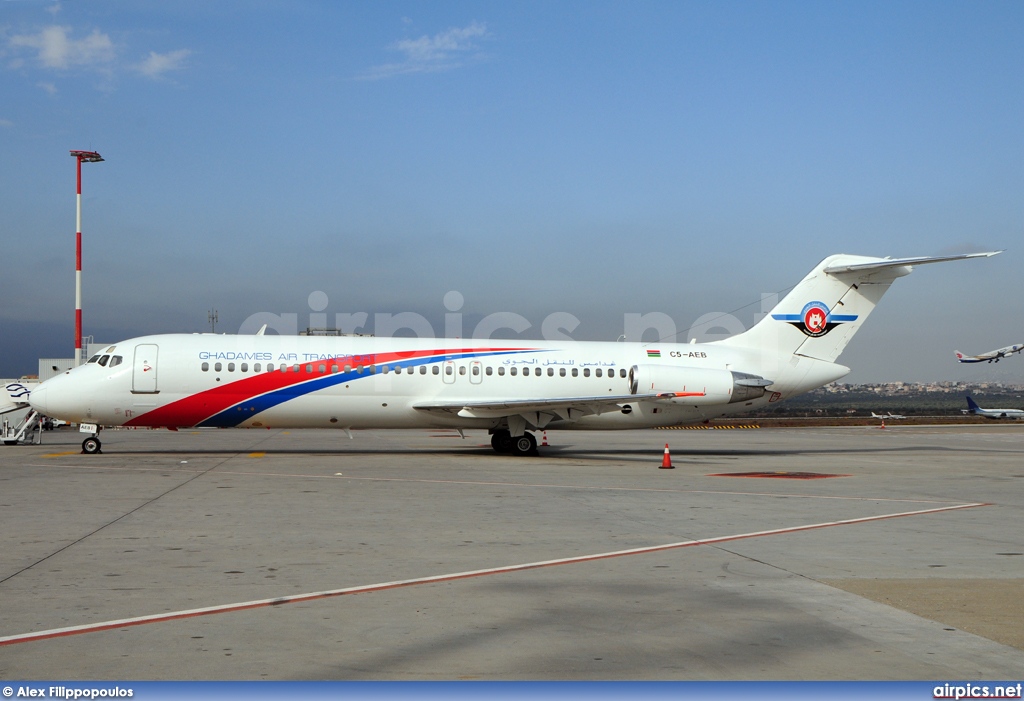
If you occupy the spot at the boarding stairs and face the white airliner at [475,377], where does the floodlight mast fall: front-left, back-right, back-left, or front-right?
back-left

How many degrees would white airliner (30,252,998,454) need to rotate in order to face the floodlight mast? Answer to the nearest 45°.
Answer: approximately 45° to its right

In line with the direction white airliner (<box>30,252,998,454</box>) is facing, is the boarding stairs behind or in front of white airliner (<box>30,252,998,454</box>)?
in front

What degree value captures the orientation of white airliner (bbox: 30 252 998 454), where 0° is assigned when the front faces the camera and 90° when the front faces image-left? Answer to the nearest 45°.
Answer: approximately 90°

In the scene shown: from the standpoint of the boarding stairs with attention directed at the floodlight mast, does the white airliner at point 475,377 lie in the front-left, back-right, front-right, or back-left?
back-right
